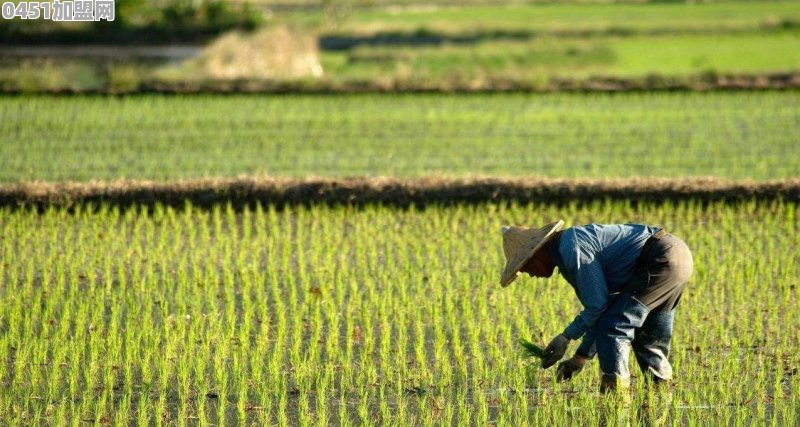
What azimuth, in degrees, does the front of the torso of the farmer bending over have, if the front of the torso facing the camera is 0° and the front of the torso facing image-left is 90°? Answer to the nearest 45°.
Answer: approximately 90°
